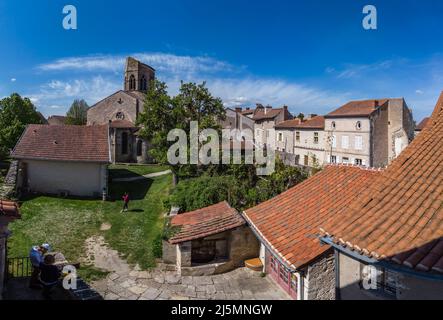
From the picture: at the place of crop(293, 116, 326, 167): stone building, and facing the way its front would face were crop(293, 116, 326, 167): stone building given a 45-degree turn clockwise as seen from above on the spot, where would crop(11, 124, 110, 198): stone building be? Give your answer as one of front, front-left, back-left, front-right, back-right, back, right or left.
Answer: front

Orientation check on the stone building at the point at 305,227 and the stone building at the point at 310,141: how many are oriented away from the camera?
0

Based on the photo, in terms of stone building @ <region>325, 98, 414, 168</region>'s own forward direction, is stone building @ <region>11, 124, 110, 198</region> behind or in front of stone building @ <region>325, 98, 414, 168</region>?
in front

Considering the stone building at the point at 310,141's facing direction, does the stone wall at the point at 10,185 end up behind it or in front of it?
in front

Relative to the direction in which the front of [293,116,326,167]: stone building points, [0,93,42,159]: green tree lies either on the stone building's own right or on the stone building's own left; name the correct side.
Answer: on the stone building's own right

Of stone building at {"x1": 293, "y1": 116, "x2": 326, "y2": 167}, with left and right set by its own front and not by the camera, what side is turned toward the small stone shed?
front

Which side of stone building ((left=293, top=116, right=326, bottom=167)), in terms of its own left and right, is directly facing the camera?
front

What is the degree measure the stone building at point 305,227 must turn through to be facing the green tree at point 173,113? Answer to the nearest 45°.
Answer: approximately 90° to its right

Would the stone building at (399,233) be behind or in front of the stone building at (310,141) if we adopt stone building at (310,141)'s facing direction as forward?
in front

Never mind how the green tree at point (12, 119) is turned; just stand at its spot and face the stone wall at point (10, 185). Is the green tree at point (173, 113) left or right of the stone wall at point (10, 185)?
left

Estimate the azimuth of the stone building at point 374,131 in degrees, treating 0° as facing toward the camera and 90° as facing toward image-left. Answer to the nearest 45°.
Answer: approximately 45°
